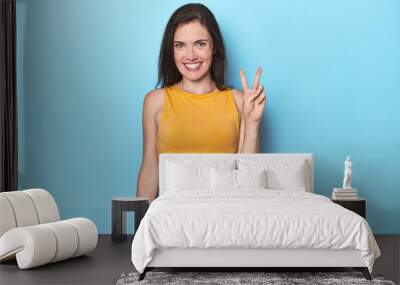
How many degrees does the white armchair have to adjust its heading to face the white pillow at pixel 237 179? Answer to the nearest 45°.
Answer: approximately 45° to its left
